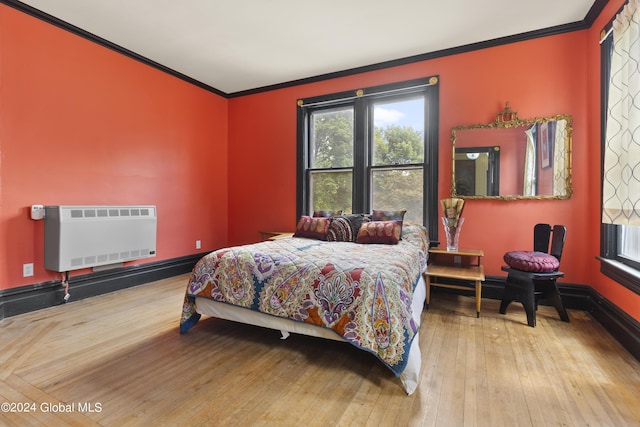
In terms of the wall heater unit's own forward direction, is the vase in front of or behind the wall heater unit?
in front

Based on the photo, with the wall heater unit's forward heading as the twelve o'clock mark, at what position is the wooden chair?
The wooden chair is roughly at 12 o'clock from the wall heater unit.

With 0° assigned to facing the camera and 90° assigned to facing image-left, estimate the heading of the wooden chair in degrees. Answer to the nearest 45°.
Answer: approximately 45°

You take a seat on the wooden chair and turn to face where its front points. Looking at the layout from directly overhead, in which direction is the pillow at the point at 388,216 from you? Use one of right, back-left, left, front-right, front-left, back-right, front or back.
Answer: front-right

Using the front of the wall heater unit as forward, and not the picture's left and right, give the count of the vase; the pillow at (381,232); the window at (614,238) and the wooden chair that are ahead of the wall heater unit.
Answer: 4

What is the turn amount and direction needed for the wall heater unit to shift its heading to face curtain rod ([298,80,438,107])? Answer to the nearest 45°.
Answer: approximately 45° to its left

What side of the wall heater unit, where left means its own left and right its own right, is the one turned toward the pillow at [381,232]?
front

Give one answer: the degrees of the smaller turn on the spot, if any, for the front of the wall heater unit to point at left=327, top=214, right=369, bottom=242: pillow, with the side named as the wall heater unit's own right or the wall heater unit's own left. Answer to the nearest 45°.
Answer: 0° — it already faces it

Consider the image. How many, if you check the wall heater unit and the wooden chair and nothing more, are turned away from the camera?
0

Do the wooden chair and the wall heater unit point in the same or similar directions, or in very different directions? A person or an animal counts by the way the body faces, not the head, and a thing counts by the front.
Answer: very different directions

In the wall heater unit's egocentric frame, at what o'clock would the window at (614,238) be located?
The window is roughly at 12 o'clock from the wall heater unit.

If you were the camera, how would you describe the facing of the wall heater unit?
facing the viewer and to the right of the viewer

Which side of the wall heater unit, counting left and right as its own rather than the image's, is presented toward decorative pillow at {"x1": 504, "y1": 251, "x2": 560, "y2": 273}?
front
